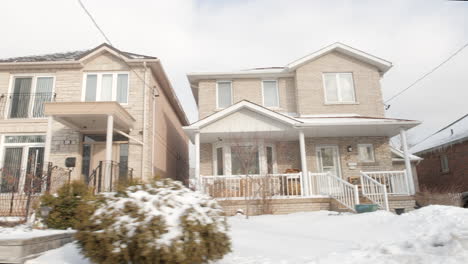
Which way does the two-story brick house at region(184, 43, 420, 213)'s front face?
toward the camera

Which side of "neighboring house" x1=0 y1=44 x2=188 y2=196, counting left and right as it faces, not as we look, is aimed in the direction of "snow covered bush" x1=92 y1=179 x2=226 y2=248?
front

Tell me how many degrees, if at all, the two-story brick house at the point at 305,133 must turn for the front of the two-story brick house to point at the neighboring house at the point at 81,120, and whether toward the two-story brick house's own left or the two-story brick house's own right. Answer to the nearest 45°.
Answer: approximately 90° to the two-story brick house's own right

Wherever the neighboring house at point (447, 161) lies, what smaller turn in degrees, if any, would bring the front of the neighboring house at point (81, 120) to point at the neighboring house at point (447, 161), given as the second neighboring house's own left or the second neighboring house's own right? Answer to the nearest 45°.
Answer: approximately 90° to the second neighboring house's own left

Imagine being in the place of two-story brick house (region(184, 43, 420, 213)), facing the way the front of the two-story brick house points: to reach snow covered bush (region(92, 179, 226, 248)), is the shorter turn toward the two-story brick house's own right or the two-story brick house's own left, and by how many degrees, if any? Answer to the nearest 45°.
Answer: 0° — it already faces it

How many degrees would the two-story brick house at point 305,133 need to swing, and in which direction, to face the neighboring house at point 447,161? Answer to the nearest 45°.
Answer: approximately 135° to its left

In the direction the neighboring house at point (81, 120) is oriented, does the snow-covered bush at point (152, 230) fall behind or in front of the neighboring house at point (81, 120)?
in front

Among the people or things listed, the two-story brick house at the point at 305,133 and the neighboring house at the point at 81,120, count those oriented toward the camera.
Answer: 2

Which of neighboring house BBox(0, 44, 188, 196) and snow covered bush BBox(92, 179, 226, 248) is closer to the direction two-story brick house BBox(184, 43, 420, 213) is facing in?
the snow covered bush
